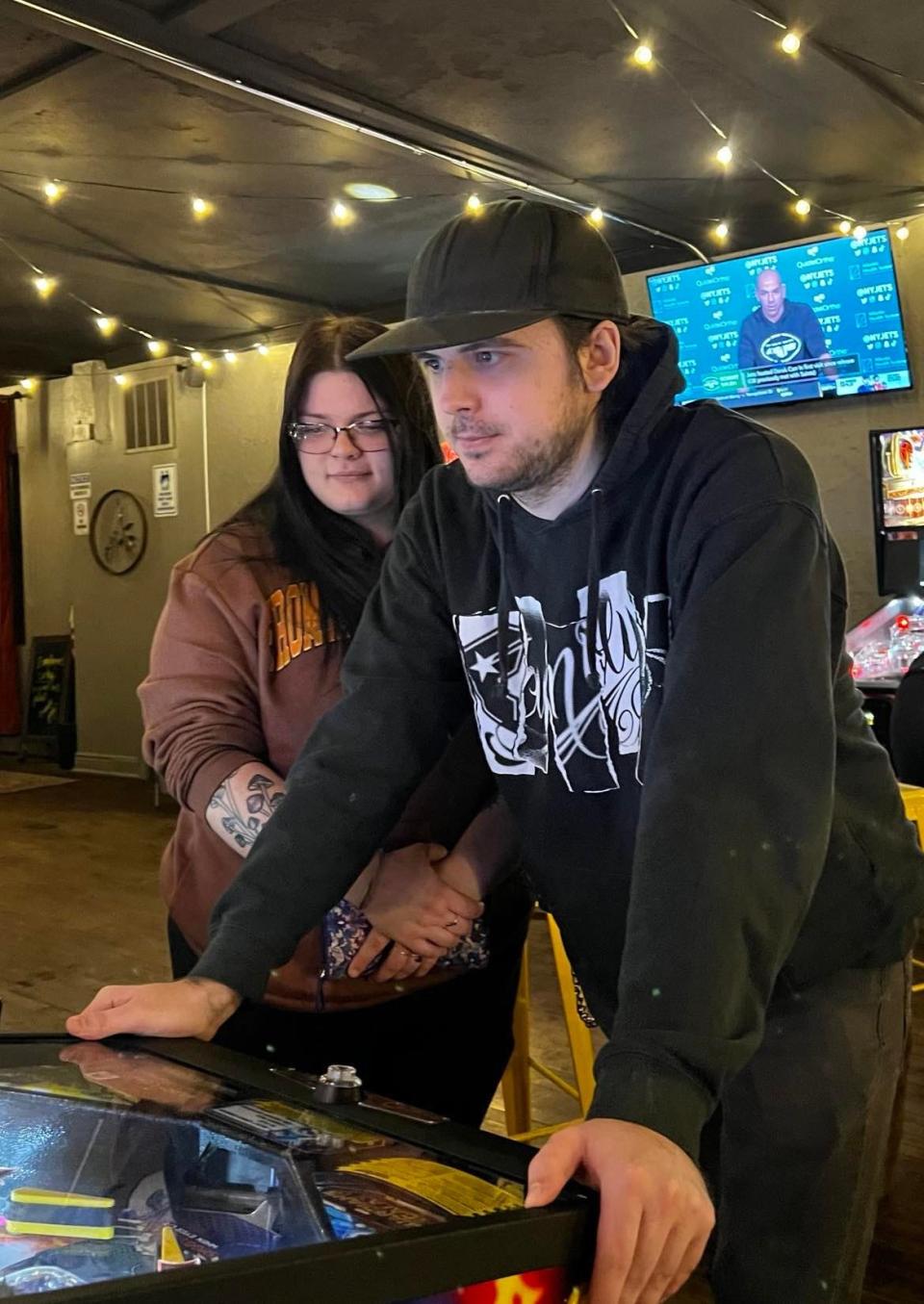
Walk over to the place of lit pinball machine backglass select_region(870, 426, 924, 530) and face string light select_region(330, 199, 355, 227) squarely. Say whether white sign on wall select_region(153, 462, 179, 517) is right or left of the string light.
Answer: right

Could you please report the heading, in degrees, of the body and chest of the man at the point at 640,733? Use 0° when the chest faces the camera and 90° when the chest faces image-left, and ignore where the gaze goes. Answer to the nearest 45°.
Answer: approximately 45°

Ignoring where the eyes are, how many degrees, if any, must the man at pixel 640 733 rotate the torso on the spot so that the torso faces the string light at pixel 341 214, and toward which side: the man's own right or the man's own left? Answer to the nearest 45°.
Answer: approximately 135° to the man's own right

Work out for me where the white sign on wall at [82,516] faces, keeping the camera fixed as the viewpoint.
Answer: facing the viewer

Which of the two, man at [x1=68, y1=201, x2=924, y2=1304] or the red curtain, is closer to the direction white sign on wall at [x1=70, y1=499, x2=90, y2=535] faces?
the man

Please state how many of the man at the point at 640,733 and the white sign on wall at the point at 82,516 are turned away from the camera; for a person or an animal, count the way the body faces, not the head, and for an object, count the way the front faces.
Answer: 0

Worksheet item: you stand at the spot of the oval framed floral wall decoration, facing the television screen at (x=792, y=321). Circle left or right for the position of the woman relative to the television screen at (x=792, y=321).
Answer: right

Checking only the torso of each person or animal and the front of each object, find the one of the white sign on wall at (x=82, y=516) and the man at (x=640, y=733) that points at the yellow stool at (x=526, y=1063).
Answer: the white sign on wall

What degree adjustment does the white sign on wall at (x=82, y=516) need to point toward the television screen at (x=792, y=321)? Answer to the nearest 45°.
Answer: approximately 45° to its left

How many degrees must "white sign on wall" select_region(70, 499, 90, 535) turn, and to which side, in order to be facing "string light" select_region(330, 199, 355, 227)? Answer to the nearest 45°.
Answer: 0° — it already faces it

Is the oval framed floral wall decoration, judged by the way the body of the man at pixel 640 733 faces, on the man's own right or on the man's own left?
on the man's own right

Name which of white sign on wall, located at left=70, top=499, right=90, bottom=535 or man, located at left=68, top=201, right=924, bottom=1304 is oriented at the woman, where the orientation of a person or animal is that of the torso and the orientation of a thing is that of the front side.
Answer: the white sign on wall

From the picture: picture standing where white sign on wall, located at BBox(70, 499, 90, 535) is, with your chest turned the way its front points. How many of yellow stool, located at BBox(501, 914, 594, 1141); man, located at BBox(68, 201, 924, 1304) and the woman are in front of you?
3
